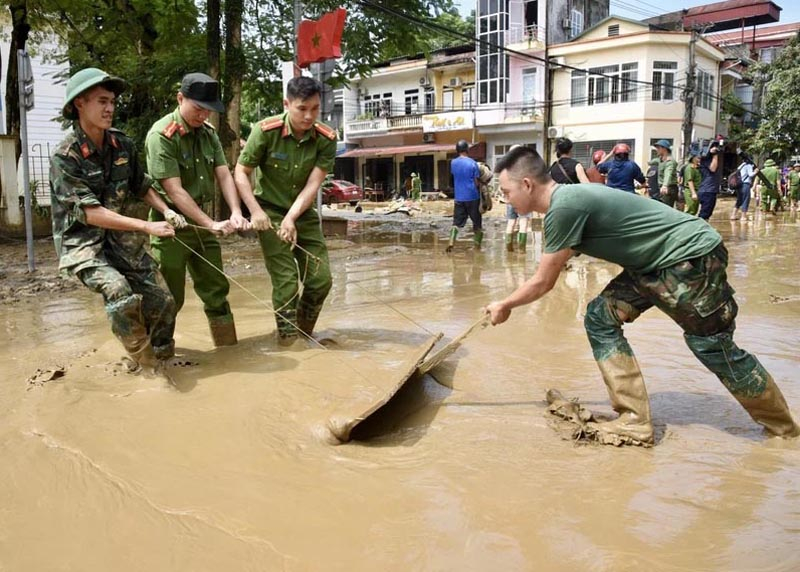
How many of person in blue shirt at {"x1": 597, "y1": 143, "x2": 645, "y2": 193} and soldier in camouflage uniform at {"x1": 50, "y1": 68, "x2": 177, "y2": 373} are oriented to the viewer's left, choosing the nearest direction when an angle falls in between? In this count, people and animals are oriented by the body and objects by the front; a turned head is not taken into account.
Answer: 0

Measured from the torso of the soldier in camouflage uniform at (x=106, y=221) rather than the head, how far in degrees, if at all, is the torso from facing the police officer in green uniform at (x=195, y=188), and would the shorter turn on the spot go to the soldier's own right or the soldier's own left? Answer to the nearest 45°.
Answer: approximately 90° to the soldier's own left

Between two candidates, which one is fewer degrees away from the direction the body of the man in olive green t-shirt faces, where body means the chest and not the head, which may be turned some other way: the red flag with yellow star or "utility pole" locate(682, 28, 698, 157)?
the red flag with yellow star

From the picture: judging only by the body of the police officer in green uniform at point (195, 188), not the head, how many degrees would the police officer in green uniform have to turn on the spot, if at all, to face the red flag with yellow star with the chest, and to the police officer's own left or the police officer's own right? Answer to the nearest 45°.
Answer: approximately 135° to the police officer's own left

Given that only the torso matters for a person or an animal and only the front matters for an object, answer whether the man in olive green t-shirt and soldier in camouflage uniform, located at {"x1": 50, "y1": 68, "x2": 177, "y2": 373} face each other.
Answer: yes

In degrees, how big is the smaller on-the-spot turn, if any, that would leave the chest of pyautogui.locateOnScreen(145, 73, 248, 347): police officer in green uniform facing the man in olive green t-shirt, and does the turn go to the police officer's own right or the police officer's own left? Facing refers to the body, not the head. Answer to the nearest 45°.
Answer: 0° — they already face them

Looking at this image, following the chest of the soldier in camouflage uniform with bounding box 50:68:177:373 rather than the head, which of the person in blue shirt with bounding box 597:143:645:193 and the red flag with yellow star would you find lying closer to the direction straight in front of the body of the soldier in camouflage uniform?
the person in blue shirt

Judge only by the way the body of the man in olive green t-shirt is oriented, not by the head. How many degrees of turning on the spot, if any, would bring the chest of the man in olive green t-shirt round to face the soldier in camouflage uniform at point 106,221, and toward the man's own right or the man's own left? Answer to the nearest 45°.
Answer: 0° — they already face them

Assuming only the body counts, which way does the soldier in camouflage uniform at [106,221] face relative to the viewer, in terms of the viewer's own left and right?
facing the viewer and to the right of the viewer

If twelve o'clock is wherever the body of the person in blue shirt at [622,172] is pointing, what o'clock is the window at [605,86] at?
The window is roughly at 12 o'clock from the person in blue shirt.

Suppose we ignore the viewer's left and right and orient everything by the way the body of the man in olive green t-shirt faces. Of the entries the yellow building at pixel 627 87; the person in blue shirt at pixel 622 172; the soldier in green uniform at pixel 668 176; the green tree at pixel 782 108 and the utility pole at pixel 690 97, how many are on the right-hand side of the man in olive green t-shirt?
5

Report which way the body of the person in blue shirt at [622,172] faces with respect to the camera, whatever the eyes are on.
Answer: away from the camera

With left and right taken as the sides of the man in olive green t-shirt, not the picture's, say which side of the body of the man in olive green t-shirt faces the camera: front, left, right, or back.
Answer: left

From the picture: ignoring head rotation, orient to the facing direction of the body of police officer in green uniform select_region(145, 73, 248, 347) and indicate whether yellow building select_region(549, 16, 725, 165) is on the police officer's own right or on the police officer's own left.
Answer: on the police officer's own left
